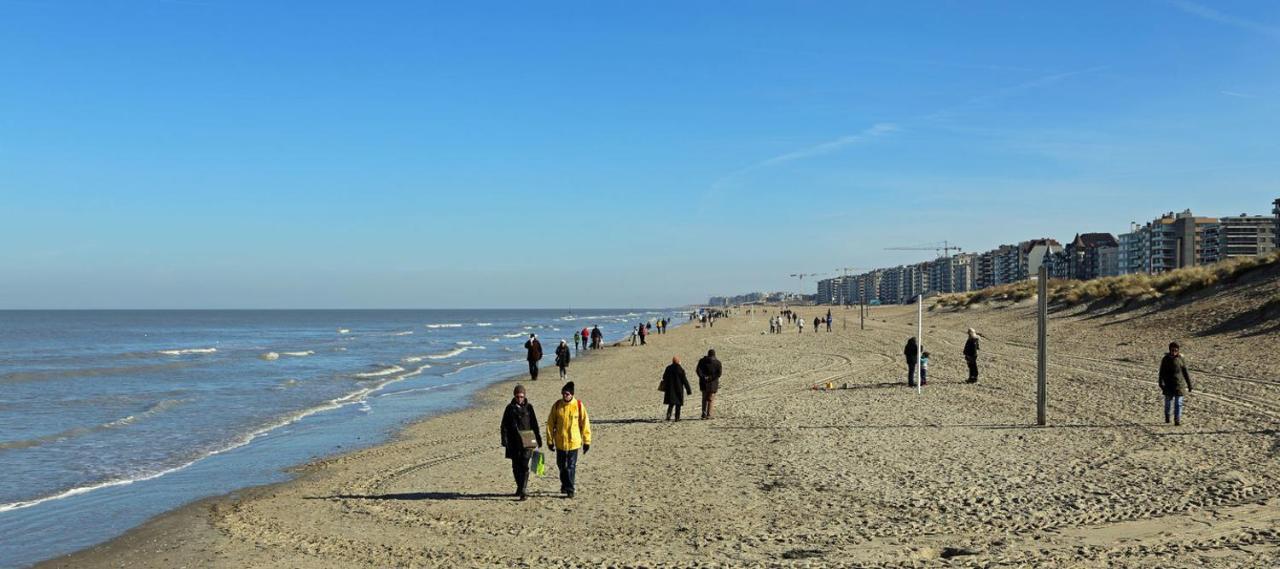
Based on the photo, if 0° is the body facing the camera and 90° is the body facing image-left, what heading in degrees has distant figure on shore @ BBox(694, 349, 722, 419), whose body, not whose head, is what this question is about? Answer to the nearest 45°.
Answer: approximately 180°

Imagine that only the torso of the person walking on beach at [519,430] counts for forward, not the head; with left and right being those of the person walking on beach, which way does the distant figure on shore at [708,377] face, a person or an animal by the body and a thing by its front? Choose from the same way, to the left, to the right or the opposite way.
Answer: the opposite way

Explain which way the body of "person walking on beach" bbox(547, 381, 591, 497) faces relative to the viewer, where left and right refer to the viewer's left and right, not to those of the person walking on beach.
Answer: facing the viewer

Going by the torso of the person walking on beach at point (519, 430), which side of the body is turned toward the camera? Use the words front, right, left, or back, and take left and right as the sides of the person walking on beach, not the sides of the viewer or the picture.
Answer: front

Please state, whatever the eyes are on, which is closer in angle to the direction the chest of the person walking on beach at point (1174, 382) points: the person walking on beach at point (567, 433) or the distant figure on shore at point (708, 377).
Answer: the person walking on beach

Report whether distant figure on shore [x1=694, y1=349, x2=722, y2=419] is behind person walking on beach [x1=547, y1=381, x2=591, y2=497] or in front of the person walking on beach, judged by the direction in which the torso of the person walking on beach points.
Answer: behind

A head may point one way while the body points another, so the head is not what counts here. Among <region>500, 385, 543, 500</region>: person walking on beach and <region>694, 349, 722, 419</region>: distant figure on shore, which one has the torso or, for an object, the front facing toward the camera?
the person walking on beach

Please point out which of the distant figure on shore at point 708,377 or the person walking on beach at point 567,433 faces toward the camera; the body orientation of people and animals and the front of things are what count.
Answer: the person walking on beach

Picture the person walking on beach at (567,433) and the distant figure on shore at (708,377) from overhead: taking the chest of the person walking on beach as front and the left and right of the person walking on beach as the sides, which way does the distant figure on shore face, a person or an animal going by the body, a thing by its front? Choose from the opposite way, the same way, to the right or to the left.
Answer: the opposite way

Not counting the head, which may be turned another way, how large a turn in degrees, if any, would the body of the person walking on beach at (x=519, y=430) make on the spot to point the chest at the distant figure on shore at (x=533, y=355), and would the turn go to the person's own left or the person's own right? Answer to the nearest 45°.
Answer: approximately 180°

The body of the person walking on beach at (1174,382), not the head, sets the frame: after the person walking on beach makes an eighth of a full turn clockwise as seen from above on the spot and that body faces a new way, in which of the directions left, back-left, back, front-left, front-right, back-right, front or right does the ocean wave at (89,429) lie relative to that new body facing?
front-right

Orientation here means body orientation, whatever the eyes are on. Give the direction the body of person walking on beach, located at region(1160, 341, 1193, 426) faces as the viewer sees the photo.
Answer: toward the camera

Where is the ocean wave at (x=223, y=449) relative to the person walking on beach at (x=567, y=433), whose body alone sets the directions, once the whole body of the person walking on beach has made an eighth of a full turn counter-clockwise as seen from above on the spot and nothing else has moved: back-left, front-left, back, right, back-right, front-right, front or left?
back

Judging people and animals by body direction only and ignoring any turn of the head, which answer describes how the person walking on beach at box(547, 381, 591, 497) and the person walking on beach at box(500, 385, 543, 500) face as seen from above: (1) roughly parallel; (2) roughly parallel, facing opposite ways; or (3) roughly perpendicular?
roughly parallel

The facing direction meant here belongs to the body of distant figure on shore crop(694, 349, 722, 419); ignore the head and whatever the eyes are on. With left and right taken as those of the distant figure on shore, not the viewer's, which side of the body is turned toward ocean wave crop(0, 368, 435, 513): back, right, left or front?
left
